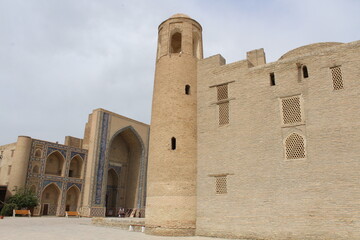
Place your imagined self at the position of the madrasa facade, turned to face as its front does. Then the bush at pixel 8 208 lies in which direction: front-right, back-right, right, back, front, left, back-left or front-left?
right

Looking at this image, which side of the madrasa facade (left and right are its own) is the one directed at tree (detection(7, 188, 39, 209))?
right

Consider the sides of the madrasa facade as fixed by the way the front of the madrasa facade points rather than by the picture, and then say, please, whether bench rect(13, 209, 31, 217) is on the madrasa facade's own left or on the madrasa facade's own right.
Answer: on the madrasa facade's own right

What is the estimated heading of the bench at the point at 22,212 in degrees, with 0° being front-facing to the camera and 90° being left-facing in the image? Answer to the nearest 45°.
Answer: approximately 0°
